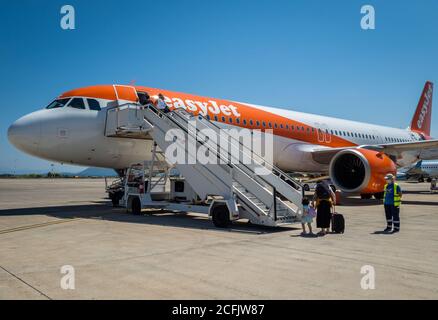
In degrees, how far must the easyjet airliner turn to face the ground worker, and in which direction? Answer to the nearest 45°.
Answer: approximately 90° to its left

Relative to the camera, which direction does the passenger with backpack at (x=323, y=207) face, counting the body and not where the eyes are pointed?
away from the camera

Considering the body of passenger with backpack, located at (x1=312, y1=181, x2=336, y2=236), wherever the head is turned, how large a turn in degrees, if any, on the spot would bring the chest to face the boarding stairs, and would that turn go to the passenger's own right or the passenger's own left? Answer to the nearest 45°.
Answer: approximately 45° to the passenger's own left

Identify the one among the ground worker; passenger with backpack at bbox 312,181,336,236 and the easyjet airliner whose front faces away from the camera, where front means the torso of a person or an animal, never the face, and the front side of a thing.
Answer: the passenger with backpack

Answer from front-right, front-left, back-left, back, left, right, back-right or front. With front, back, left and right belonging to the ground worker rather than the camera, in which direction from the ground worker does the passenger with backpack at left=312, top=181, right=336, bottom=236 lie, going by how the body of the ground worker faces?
front

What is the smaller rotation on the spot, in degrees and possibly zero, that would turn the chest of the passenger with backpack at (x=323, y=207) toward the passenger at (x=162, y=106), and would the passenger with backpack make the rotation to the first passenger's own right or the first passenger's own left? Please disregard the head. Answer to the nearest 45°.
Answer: approximately 45° to the first passenger's own left

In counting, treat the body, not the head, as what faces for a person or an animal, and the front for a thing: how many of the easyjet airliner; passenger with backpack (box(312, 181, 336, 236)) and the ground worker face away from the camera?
1

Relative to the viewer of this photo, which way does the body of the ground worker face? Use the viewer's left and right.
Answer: facing the viewer and to the left of the viewer

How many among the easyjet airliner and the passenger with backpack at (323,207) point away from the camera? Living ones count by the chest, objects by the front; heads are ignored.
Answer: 1

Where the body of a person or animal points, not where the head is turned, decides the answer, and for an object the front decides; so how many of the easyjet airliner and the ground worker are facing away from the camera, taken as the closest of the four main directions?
0

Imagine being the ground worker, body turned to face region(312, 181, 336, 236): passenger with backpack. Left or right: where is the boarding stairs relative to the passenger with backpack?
right

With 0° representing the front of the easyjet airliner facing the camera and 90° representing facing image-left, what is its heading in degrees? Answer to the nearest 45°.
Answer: approximately 45°
